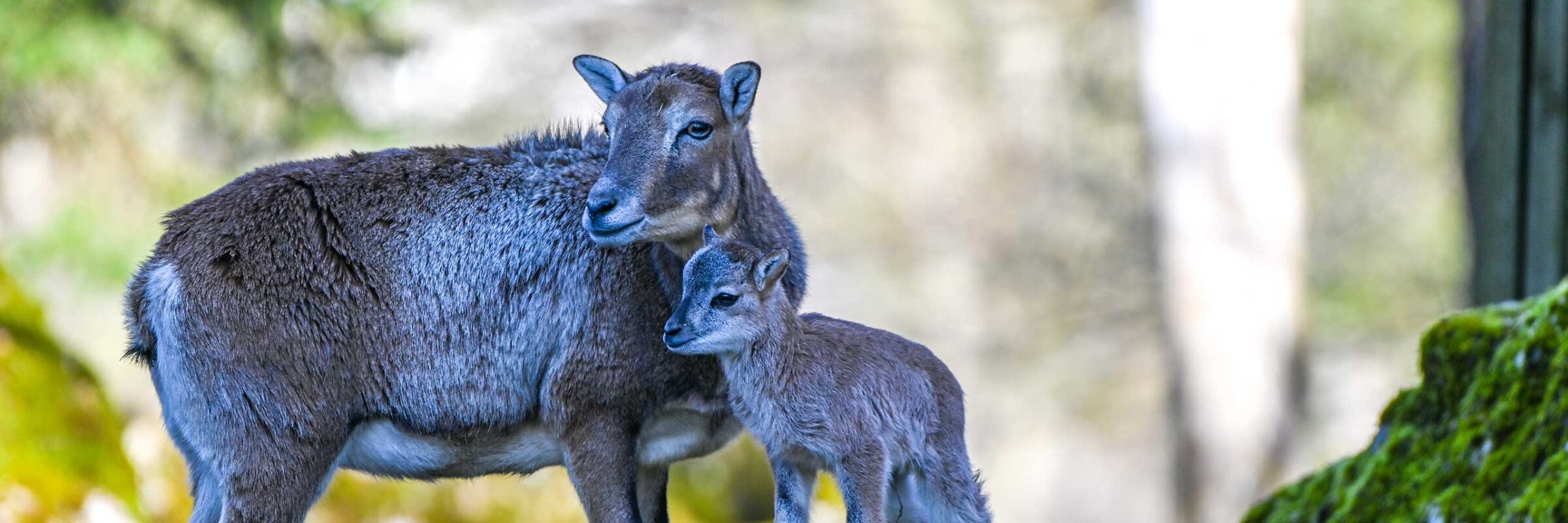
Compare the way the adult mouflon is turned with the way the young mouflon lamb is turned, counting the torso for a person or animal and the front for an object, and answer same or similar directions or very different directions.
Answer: very different directions

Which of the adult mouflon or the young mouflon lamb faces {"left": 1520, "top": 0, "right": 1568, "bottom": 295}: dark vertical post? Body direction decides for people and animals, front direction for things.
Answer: the adult mouflon

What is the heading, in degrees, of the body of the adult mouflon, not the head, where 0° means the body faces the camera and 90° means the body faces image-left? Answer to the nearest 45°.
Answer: approximately 270°

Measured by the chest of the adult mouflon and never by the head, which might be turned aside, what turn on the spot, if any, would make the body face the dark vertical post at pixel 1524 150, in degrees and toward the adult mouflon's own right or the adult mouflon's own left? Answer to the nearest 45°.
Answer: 0° — it already faces it

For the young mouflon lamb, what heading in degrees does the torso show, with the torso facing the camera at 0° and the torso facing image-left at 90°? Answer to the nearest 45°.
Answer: approximately 45°

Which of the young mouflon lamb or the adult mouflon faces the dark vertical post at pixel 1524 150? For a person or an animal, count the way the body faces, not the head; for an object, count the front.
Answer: the adult mouflon

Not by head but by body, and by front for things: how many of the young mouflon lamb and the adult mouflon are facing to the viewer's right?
1

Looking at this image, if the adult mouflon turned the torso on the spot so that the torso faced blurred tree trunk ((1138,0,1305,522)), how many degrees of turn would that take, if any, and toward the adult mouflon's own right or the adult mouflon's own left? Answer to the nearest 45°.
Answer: approximately 45° to the adult mouflon's own left

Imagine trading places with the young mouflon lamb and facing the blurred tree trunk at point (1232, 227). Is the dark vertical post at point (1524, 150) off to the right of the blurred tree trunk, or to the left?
right

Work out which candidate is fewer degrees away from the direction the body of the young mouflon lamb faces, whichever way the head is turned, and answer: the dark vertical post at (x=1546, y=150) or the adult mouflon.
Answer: the adult mouflon

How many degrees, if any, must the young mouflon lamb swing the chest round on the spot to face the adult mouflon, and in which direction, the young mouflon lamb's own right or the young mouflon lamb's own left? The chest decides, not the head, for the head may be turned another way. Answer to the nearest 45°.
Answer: approximately 45° to the young mouflon lamb's own right

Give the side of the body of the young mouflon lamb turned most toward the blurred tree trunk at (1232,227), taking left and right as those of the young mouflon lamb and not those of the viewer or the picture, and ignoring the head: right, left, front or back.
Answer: back
